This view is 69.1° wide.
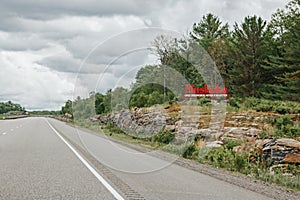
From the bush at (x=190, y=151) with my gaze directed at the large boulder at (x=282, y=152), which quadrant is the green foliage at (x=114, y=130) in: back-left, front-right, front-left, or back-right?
back-left

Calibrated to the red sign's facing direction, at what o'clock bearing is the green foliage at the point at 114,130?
The green foliage is roughly at 2 o'clock from the red sign.

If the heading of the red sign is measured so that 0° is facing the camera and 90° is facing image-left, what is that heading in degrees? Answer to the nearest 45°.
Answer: approximately 0°

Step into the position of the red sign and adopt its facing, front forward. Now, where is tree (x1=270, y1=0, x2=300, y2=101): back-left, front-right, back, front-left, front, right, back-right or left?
left

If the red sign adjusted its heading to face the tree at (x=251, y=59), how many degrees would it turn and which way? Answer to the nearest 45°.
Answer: approximately 135° to its left

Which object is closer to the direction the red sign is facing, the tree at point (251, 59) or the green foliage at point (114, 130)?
the green foliage

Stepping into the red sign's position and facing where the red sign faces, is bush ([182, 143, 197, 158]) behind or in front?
in front

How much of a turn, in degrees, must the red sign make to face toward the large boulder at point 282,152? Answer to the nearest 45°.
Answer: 0° — it already faces it
